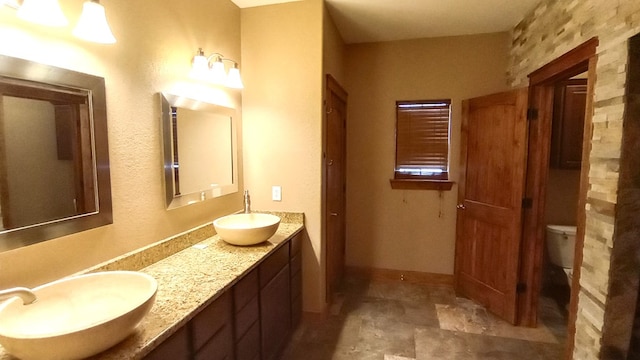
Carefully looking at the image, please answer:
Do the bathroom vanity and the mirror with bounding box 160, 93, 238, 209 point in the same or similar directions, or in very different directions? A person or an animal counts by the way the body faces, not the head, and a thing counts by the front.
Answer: same or similar directions

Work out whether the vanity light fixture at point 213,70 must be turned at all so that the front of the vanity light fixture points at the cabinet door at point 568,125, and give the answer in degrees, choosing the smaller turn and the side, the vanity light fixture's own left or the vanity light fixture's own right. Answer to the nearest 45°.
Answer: approximately 45° to the vanity light fixture's own left

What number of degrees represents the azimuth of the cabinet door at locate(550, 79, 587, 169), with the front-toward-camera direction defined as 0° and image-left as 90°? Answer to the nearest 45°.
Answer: approximately 0°

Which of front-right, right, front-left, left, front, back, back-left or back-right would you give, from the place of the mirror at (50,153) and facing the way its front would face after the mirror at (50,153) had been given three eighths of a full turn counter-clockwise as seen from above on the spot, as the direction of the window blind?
right

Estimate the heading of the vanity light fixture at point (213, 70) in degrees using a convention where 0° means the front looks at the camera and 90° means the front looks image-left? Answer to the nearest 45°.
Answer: approximately 315°

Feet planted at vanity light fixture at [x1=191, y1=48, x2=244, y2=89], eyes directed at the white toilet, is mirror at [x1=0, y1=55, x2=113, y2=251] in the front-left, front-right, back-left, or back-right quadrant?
back-right

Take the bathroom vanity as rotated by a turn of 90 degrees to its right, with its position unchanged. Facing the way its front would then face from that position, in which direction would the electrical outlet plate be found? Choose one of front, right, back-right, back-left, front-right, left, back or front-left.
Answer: back

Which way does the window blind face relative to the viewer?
toward the camera

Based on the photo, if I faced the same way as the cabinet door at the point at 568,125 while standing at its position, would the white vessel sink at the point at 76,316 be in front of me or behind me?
in front

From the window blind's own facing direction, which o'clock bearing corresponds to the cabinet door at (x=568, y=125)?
The cabinet door is roughly at 9 o'clock from the window blind.

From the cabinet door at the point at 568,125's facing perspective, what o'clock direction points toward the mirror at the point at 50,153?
The mirror is roughly at 1 o'clock from the cabinet door.

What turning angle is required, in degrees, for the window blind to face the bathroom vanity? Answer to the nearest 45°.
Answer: approximately 45° to its right

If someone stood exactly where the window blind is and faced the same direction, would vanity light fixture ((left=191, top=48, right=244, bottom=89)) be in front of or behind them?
in front
